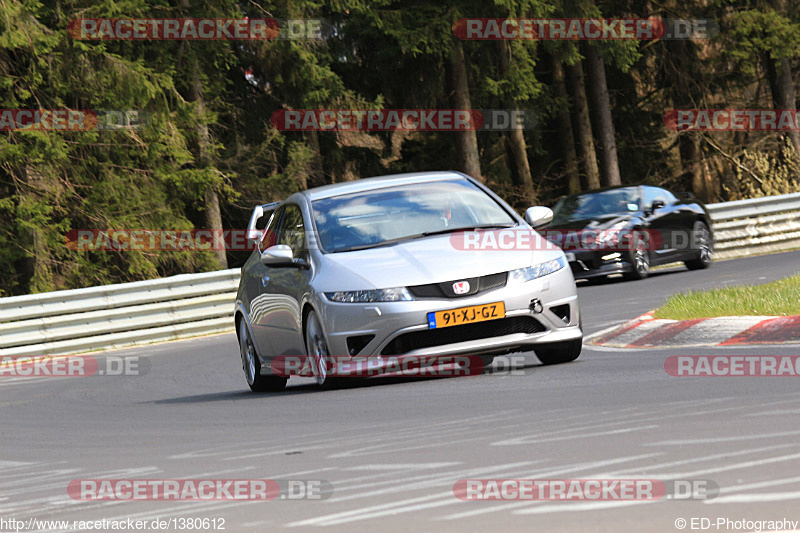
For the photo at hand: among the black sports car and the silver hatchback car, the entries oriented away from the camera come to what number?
0

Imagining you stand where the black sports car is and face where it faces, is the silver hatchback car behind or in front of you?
in front

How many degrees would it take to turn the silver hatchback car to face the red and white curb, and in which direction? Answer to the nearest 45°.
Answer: approximately 45° to its left

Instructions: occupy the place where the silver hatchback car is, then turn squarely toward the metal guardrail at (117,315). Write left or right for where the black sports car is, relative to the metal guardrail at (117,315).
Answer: right

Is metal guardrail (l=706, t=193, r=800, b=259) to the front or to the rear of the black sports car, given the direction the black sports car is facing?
to the rear

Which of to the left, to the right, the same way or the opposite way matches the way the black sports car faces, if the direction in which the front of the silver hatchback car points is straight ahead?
to the right

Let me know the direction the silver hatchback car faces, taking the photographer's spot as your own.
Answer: facing the viewer and to the right of the viewer

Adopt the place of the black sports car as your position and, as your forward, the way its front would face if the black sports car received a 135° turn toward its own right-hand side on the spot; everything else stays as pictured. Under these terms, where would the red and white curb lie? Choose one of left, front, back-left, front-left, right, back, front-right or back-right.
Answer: back

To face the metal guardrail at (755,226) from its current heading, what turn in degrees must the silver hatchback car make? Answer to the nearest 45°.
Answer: approximately 90° to its left
